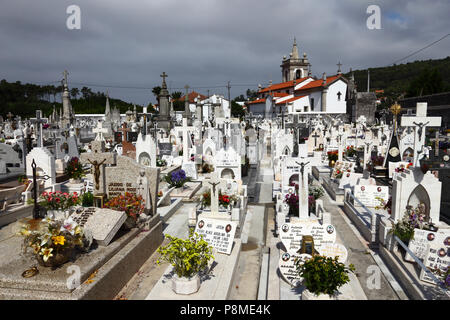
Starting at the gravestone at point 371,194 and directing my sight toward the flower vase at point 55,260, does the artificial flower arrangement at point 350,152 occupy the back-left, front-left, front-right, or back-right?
back-right

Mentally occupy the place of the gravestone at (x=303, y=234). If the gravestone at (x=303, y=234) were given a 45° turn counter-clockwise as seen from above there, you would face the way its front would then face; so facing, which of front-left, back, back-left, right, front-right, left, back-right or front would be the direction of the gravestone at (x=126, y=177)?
back-right

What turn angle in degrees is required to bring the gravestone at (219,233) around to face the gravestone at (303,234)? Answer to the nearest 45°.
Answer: approximately 90° to its left

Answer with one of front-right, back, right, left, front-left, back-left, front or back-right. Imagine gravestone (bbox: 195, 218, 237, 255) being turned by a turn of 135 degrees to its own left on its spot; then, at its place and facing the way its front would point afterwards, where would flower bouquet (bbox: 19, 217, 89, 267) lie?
back

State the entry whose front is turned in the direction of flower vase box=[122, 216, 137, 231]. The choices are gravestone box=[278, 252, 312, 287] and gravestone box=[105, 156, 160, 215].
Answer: gravestone box=[105, 156, 160, 215]

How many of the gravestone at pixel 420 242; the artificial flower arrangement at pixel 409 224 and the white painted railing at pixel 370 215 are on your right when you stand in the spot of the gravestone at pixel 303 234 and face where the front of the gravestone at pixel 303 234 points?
0

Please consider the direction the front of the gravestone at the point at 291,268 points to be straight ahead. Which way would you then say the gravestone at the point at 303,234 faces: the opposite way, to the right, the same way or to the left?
the same way

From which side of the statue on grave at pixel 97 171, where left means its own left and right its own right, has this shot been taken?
front

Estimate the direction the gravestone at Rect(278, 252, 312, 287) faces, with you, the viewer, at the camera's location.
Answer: facing the viewer

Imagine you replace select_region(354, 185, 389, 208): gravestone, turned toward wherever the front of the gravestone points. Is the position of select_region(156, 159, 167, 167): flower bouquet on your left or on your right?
on your right

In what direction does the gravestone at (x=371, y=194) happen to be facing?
toward the camera

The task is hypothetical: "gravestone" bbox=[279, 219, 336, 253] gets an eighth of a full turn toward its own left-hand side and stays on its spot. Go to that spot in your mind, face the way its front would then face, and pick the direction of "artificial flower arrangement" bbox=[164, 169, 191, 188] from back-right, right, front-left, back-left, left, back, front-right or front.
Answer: back

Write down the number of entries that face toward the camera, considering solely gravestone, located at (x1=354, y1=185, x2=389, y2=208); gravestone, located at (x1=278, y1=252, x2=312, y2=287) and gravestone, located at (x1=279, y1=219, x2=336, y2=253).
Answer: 3

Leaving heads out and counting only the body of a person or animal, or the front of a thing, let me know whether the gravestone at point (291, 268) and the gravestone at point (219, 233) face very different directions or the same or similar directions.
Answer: same or similar directions

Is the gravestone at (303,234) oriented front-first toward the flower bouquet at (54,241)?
no

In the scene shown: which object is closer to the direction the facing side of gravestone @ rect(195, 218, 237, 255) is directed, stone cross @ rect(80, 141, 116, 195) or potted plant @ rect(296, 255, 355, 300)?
the potted plant

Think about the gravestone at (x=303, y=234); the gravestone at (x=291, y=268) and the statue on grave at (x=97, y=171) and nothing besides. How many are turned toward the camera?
3

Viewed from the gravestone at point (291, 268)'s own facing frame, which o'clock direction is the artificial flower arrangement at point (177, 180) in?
The artificial flower arrangement is roughly at 5 o'clock from the gravestone.

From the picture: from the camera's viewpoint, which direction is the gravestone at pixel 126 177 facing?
toward the camera
